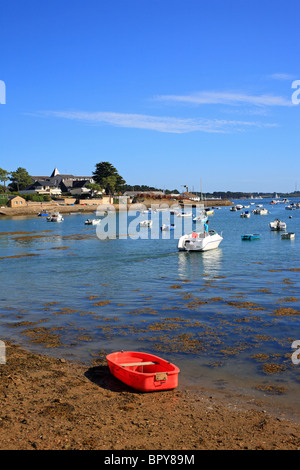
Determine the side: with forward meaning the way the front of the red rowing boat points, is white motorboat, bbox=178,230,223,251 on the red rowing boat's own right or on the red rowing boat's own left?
on the red rowing boat's own right

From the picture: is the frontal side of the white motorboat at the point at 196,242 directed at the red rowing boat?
no

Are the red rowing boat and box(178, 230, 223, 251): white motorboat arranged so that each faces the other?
no

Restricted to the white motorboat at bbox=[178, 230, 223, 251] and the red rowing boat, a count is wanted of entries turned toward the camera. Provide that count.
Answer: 0

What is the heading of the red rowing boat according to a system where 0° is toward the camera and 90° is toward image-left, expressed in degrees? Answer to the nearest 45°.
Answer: approximately 135°
